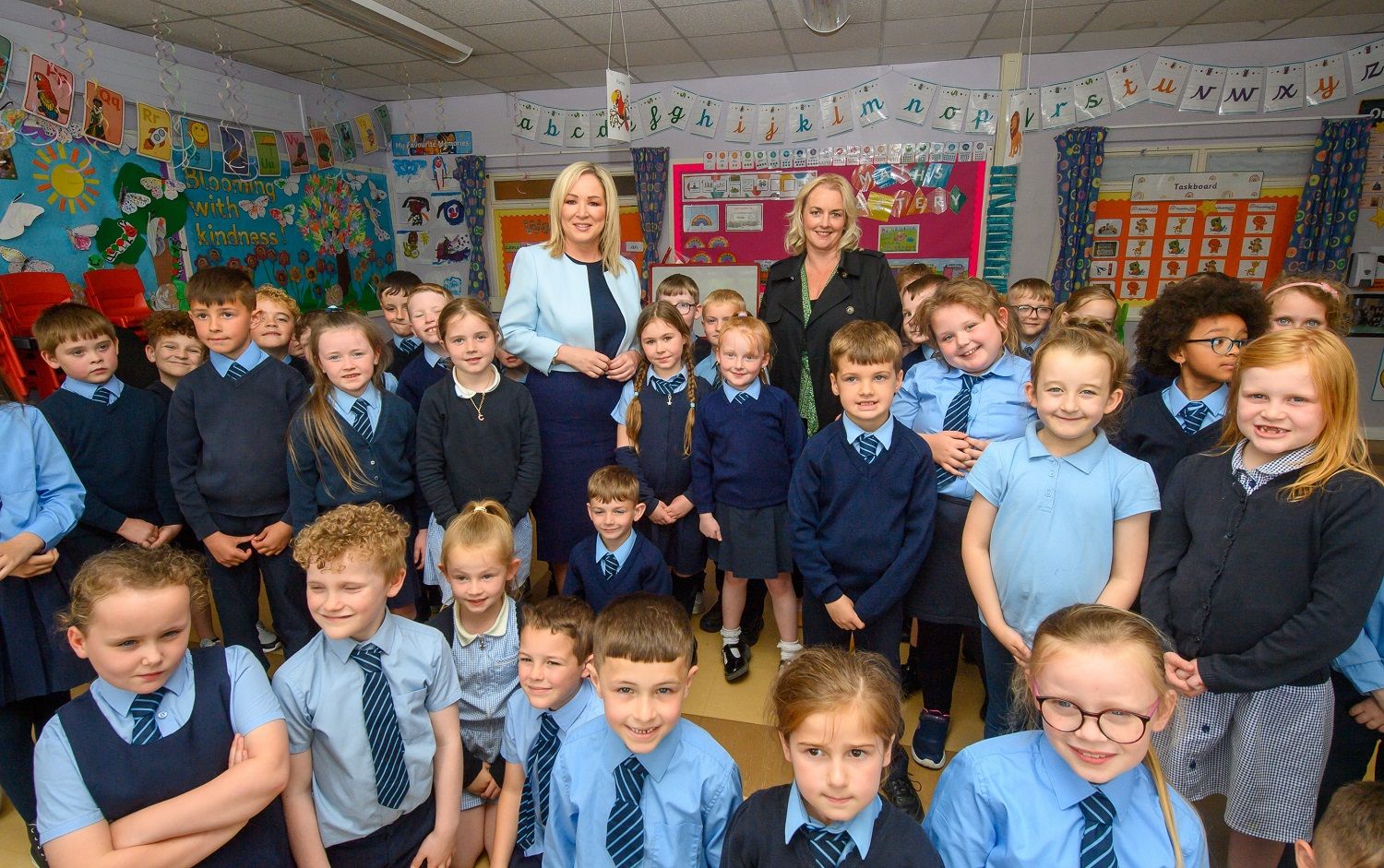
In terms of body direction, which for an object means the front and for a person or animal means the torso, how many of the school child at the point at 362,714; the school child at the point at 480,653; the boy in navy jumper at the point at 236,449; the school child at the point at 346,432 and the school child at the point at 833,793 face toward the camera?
5

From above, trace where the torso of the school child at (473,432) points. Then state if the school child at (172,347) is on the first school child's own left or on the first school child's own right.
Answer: on the first school child's own right

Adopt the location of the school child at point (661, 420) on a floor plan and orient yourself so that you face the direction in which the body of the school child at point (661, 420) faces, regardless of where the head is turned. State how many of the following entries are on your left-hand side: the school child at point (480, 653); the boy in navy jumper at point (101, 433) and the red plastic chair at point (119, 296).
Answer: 0

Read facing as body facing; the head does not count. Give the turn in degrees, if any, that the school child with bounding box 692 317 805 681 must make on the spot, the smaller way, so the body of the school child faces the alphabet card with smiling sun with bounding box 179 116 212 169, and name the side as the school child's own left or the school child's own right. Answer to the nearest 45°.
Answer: approximately 135° to the school child's own right

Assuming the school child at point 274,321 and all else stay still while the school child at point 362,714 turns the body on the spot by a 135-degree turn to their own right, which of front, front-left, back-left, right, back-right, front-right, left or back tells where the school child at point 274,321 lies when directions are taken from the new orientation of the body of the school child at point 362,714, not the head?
front-right

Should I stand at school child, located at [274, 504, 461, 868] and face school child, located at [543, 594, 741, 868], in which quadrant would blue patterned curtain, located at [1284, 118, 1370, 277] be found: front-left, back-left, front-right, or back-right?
front-left

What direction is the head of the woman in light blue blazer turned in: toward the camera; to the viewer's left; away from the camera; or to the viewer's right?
toward the camera

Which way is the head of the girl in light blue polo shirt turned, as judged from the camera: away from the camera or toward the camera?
toward the camera

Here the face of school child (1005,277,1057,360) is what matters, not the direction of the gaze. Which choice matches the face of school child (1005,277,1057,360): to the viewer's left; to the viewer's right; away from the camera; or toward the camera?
toward the camera

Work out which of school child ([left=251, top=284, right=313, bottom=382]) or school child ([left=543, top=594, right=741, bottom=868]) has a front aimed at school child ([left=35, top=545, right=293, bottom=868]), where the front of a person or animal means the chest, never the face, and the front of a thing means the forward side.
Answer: school child ([left=251, top=284, right=313, bottom=382])

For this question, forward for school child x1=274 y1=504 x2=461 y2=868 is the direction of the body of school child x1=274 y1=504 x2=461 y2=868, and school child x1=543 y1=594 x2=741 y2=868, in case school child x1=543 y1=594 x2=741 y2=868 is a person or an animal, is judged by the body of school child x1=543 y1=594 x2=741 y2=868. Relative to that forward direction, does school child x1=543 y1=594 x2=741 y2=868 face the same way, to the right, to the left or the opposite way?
the same way

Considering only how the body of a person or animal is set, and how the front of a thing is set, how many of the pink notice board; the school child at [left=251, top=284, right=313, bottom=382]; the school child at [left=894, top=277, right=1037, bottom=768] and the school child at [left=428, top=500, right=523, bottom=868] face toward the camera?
4

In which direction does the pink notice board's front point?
toward the camera

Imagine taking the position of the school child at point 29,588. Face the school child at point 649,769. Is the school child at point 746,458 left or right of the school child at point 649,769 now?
left

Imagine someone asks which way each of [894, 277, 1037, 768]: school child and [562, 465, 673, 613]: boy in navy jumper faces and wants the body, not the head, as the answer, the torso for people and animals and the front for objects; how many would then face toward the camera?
2

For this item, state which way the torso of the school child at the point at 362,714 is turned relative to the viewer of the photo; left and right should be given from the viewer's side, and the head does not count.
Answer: facing the viewer

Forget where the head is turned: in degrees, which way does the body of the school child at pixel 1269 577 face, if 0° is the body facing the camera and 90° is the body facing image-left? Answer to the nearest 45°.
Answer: approximately 45°

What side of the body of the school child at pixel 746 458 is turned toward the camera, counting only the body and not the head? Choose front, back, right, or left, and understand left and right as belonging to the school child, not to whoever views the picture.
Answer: front

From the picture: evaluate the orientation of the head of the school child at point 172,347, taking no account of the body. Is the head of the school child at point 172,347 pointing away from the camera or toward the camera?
toward the camera
